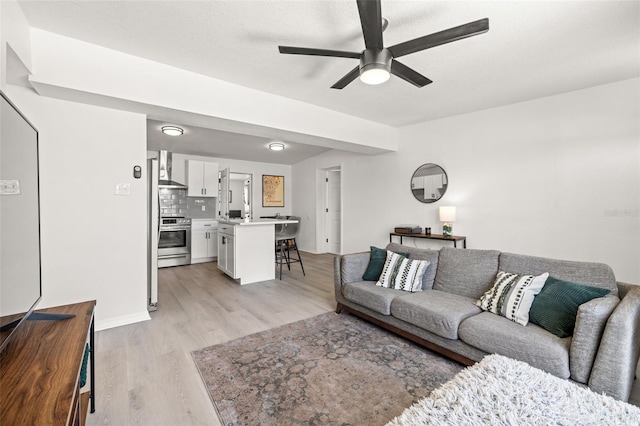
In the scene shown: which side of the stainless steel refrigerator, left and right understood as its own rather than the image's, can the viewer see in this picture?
right

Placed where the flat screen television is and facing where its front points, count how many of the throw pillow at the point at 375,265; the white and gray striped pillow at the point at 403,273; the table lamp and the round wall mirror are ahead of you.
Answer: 4

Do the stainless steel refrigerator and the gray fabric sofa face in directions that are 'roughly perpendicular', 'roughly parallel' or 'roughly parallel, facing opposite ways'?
roughly parallel, facing opposite ways

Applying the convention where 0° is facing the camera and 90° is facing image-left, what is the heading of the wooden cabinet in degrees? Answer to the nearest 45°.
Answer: approximately 270°

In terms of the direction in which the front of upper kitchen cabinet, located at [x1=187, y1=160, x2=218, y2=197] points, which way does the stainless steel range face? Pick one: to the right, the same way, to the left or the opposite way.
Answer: the same way

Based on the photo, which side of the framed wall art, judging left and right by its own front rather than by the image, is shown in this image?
front

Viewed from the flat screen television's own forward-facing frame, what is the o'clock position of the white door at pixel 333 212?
The white door is roughly at 11 o'clock from the flat screen television.

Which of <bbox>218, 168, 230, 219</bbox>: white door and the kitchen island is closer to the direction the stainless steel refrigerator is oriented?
the kitchen island

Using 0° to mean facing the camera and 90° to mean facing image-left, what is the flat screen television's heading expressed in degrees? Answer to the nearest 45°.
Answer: approximately 270°

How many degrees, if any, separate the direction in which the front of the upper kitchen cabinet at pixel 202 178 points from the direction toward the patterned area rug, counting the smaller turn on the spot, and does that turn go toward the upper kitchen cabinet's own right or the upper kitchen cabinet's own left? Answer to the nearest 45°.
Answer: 0° — it already faces it

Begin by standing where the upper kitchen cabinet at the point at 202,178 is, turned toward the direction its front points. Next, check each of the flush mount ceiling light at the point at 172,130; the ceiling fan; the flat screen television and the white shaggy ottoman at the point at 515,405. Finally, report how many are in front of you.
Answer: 4

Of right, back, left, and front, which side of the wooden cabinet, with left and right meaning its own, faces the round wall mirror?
front

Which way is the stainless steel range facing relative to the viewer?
toward the camera

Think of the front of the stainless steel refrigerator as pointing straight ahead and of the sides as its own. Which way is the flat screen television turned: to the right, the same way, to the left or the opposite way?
the same way

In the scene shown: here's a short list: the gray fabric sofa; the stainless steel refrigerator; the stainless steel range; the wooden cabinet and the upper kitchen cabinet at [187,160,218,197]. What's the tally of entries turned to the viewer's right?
2

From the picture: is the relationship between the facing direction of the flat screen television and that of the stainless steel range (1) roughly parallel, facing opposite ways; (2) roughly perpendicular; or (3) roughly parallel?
roughly perpendicular

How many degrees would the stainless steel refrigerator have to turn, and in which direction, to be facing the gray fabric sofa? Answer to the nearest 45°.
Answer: approximately 45° to its right
